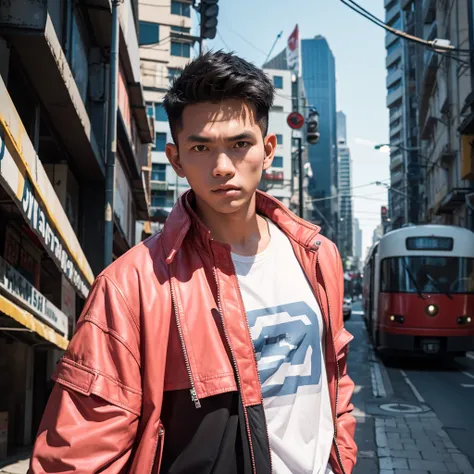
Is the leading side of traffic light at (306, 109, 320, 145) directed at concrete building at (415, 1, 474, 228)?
no

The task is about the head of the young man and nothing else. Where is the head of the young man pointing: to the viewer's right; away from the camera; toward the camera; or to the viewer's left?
toward the camera

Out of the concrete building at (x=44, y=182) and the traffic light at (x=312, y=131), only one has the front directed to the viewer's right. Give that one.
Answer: the concrete building

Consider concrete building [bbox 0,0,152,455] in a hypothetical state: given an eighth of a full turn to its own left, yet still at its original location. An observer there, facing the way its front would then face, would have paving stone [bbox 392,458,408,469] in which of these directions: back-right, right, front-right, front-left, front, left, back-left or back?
right

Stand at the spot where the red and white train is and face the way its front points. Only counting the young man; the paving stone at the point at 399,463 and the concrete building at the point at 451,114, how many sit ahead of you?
2

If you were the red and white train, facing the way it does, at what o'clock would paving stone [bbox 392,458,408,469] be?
The paving stone is roughly at 12 o'clock from the red and white train.

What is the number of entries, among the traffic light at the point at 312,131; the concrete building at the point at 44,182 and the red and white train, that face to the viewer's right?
1

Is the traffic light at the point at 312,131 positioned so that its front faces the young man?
yes

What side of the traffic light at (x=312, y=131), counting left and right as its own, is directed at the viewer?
front

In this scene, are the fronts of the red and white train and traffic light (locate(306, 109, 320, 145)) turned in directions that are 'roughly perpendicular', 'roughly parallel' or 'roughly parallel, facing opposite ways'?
roughly parallel

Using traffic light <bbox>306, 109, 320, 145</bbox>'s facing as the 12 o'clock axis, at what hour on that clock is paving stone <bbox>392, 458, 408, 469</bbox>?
The paving stone is roughly at 12 o'clock from the traffic light.

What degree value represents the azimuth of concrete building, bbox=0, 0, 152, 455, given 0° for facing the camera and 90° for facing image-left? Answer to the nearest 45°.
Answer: approximately 270°

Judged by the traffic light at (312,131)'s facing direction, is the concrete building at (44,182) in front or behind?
in front

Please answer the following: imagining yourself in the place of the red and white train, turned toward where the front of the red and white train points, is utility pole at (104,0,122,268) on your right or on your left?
on your right

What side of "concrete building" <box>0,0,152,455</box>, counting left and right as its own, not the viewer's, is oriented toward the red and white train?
front
